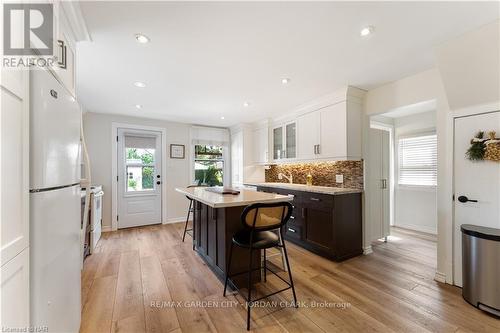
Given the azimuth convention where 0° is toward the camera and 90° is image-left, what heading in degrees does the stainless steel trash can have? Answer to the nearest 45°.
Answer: approximately 45°

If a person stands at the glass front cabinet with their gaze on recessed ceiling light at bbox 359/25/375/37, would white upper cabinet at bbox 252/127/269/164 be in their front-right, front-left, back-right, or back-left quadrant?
back-right

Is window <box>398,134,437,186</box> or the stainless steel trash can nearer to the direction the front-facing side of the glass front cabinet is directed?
the stainless steel trash can
